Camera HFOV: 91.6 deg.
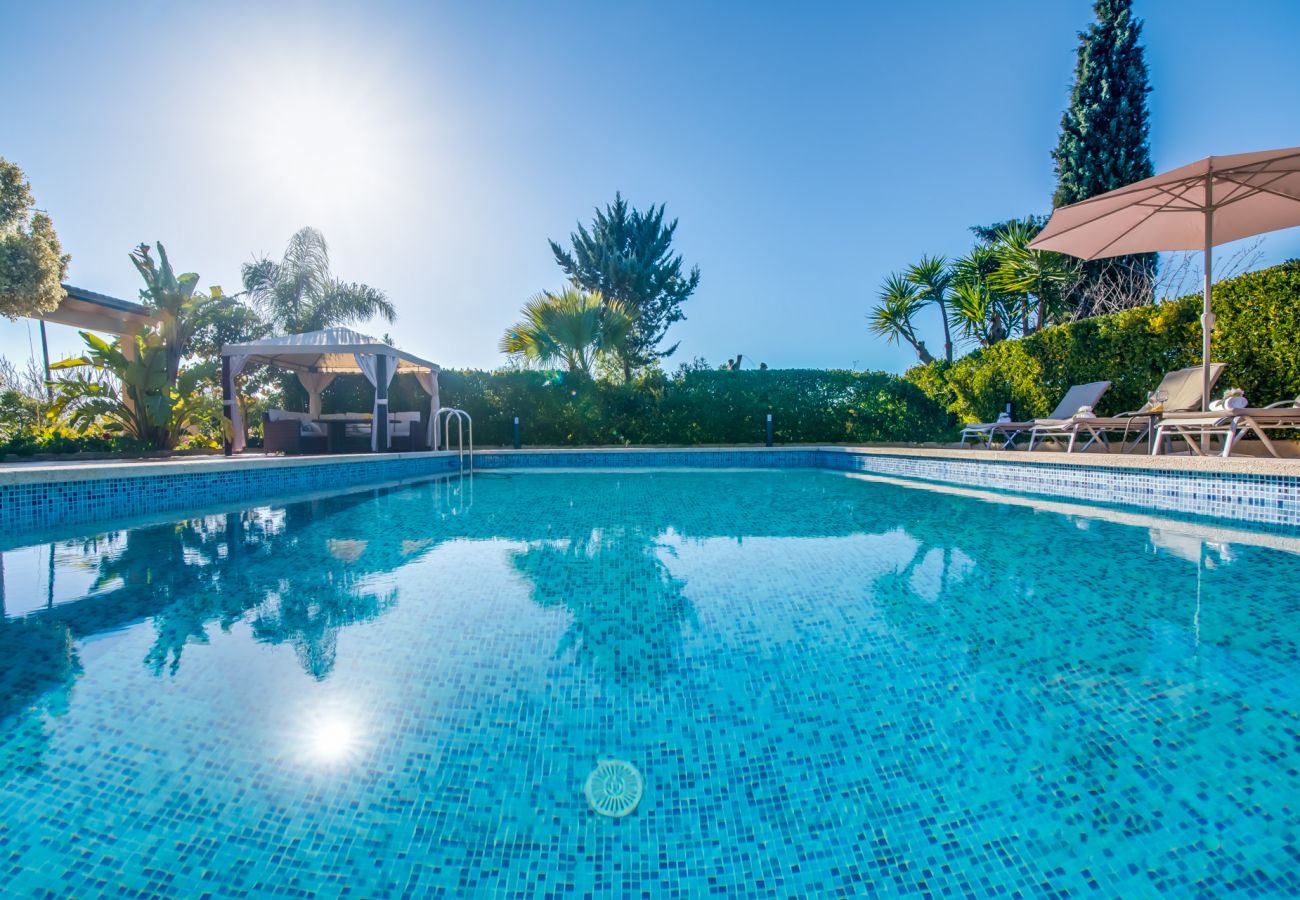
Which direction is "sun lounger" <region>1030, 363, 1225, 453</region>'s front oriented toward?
to the viewer's left

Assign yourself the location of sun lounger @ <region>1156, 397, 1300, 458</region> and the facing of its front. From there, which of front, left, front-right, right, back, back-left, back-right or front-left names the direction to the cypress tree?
right

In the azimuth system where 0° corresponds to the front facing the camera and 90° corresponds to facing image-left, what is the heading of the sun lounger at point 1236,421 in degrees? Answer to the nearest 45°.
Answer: approximately 90°

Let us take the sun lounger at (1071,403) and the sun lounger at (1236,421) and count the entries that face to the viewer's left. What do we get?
2

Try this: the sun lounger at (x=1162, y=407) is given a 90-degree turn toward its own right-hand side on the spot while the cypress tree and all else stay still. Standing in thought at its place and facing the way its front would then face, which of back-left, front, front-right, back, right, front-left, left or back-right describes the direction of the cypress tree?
front

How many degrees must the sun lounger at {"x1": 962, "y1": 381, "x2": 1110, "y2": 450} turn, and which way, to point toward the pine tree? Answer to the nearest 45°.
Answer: approximately 45° to its right

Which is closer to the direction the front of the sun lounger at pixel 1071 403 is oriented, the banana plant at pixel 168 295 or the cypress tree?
the banana plant

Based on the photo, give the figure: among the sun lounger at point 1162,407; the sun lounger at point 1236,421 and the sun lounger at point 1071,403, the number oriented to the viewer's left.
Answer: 3

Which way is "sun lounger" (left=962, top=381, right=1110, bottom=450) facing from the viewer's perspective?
to the viewer's left

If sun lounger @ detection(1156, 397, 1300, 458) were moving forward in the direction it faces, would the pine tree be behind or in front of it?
in front

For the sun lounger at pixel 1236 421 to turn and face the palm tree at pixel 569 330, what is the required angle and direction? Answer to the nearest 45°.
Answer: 0° — it already faces it
